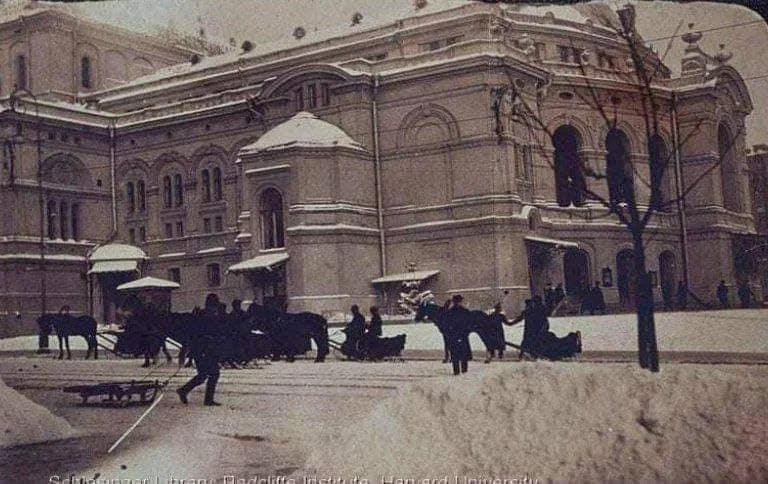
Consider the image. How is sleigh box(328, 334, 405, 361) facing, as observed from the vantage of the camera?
facing to the left of the viewer

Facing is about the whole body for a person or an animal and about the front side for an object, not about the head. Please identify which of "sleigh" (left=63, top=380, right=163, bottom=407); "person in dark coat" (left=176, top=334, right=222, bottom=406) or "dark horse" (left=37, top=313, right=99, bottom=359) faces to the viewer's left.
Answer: the dark horse

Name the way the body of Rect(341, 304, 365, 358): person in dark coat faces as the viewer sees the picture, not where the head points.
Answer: to the viewer's left

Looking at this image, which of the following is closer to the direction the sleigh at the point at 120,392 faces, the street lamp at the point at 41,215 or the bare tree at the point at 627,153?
the bare tree

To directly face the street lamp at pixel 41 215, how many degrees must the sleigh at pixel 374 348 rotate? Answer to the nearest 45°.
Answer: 0° — it already faces it

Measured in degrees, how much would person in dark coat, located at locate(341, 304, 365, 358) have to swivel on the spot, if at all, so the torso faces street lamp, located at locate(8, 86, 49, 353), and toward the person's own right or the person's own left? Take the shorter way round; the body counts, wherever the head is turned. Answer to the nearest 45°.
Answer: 0° — they already face it

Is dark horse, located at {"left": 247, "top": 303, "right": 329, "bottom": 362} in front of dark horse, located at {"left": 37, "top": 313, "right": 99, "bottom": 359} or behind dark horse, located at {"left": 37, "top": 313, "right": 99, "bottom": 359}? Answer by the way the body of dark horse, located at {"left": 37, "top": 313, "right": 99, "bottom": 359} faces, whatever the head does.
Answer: behind

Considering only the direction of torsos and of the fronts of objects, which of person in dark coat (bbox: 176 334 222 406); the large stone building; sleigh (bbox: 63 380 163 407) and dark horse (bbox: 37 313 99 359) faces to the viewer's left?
the dark horse

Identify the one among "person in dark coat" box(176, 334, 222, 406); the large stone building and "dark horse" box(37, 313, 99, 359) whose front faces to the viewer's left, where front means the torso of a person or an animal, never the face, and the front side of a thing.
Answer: the dark horse

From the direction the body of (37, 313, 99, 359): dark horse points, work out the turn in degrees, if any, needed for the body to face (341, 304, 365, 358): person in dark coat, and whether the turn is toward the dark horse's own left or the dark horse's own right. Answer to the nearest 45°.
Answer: approximately 180°

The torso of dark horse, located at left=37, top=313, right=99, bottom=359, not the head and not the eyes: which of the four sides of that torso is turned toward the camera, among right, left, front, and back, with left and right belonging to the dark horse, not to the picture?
left
